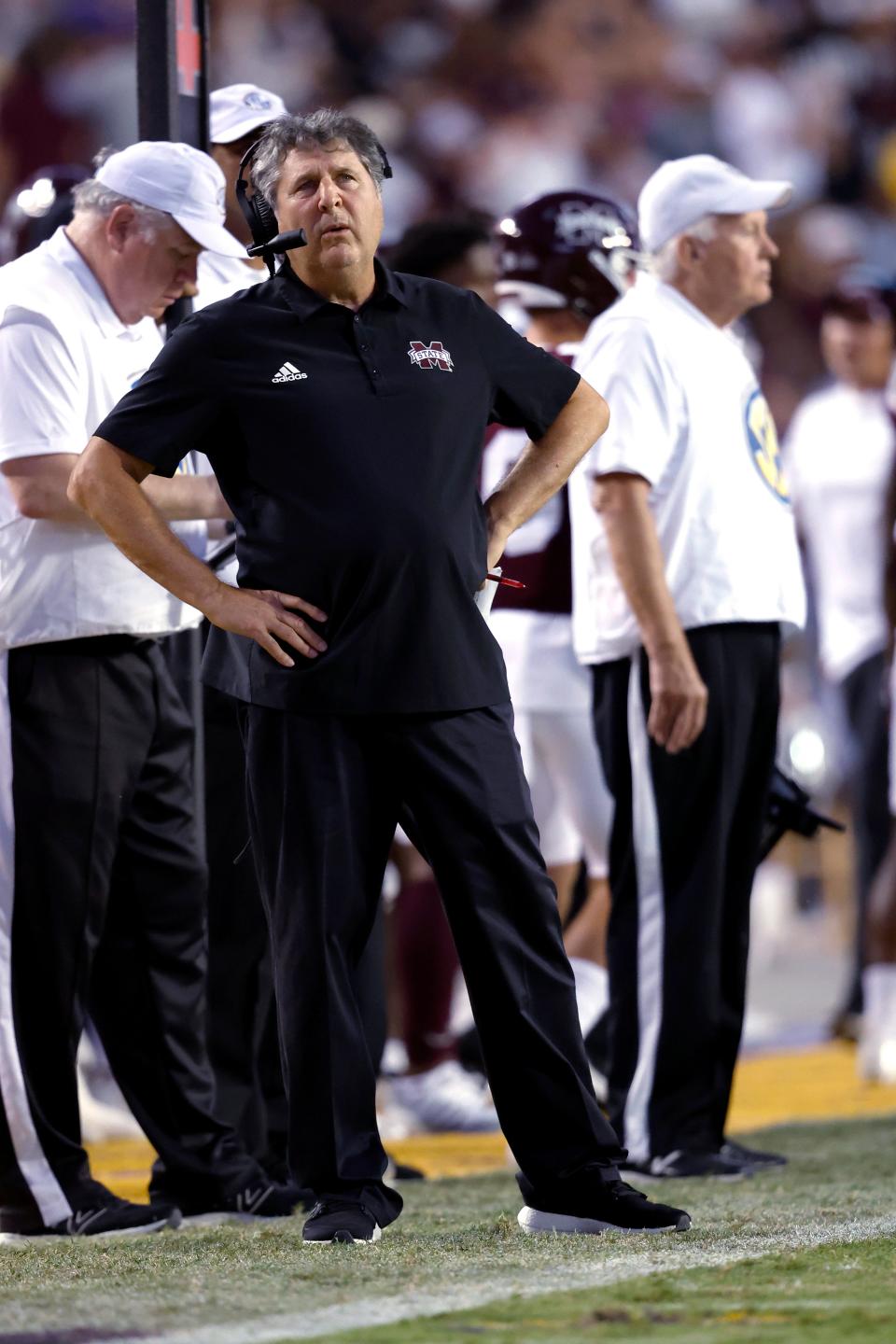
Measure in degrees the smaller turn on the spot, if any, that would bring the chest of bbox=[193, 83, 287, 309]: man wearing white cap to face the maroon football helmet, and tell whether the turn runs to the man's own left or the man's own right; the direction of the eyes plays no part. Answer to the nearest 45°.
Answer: approximately 90° to the man's own left

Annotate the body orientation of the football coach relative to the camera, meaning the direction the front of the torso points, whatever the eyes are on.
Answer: toward the camera

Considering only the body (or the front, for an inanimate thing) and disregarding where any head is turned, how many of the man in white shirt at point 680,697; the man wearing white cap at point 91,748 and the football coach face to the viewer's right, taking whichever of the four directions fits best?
2

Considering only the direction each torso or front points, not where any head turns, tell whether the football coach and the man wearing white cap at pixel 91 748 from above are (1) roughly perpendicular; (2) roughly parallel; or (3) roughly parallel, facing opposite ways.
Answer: roughly perpendicular

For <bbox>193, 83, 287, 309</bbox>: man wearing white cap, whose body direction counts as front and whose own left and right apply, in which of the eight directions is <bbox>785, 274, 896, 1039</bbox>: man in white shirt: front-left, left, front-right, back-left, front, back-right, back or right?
left

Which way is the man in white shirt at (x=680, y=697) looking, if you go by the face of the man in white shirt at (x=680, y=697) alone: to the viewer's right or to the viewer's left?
to the viewer's right

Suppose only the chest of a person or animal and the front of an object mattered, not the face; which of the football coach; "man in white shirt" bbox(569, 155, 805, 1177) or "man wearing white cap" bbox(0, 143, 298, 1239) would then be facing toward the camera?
the football coach

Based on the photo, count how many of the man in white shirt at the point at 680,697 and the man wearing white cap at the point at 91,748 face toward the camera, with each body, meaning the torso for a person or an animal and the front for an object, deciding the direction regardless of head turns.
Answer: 0

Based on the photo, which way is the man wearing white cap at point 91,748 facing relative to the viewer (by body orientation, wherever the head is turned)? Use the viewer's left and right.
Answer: facing to the right of the viewer

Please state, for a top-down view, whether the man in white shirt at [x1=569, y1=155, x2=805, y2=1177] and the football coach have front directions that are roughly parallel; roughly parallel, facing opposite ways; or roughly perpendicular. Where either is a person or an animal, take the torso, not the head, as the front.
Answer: roughly perpendicular

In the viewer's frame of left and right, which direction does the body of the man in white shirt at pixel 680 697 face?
facing to the right of the viewer

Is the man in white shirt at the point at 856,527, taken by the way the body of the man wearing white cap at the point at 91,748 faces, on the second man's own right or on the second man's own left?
on the second man's own left
